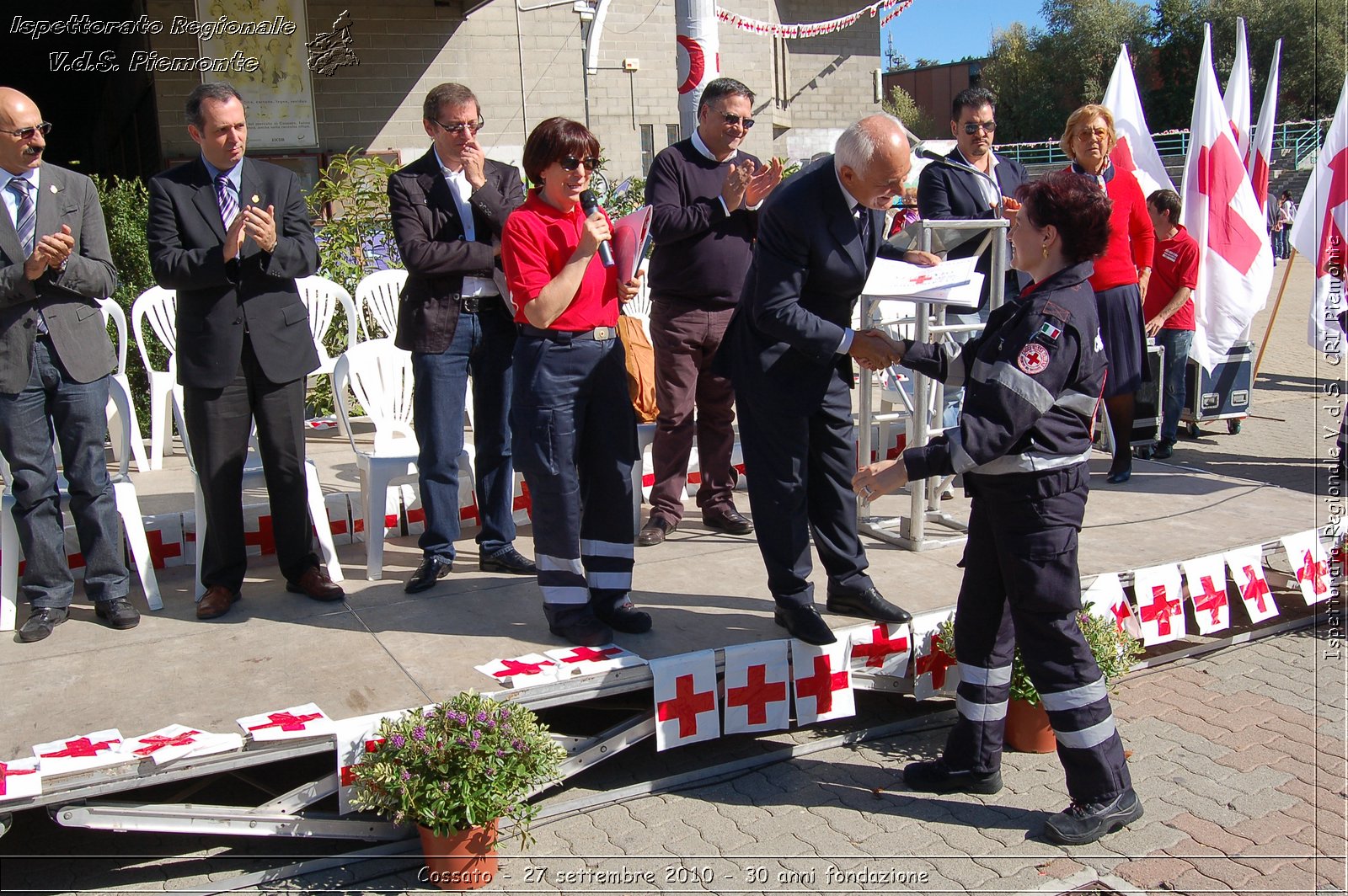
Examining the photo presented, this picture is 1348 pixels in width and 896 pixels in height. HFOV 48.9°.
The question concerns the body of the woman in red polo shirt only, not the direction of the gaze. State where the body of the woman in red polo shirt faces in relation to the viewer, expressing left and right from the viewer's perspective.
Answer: facing the viewer and to the right of the viewer

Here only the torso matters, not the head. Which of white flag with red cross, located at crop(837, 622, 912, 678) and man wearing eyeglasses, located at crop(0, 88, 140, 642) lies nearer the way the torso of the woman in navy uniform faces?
the man wearing eyeglasses

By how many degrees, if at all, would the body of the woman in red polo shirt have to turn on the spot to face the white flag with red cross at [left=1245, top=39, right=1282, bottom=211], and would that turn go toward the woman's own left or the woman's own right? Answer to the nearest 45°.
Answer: approximately 90° to the woman's own left

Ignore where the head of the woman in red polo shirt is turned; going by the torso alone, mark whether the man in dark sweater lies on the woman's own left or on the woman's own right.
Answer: on the woman's own left

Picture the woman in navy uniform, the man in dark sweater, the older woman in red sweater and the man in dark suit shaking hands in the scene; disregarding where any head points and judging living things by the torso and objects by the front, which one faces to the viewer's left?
the woman in navy uniform

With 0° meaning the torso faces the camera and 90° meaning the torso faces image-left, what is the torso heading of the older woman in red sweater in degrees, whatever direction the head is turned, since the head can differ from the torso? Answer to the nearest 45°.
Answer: approximately 0°

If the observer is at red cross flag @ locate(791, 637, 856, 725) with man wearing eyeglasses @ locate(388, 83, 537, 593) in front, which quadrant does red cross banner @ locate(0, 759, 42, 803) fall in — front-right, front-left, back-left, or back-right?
front-left

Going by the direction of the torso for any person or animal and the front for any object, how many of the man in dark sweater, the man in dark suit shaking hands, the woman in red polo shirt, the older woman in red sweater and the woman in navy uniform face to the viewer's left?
1

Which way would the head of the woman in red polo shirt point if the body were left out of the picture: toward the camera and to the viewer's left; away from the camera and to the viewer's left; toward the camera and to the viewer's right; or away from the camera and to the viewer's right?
toward the camera and to the viewer's right

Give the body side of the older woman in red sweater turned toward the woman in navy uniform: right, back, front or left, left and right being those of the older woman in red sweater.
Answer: front

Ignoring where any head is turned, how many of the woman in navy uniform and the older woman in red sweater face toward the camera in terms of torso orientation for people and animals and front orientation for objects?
1

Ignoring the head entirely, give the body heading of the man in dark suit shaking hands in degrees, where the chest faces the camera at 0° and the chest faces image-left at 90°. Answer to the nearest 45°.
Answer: approximately 315°

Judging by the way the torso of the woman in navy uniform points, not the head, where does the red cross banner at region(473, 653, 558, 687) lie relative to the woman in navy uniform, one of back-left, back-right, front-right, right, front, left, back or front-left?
front

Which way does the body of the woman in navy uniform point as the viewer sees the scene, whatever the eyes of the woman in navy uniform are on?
to the viewer's left
